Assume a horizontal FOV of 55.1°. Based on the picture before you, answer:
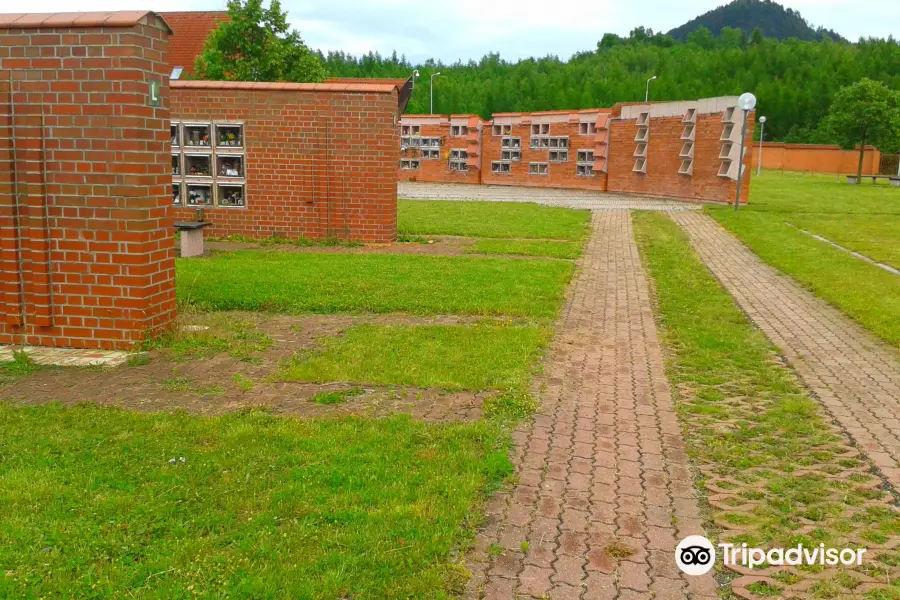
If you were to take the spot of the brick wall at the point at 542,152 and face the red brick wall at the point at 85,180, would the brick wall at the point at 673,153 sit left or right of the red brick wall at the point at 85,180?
left

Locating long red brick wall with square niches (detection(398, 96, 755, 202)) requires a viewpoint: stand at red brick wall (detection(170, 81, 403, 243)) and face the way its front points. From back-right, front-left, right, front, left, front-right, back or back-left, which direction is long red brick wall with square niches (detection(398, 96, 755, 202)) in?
back-left

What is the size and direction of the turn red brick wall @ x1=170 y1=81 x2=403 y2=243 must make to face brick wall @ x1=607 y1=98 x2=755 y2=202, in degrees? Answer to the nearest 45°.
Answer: approximately 135° to its left

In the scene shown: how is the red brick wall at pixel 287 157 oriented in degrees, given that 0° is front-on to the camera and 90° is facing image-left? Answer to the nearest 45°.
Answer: approximately 0°

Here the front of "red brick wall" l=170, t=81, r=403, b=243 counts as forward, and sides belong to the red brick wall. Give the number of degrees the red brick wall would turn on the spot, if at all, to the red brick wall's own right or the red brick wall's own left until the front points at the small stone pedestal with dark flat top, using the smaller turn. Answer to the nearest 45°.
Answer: approximately 45° to the red brick wall's own right

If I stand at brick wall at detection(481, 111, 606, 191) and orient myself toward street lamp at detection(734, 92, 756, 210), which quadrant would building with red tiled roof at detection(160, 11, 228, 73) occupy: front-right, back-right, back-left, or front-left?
back-right

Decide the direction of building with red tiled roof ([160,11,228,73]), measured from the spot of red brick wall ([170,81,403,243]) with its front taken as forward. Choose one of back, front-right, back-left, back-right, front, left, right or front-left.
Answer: back

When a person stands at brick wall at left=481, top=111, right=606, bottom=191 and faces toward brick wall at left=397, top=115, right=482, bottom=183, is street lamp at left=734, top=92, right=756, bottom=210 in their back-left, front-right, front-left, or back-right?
back-left

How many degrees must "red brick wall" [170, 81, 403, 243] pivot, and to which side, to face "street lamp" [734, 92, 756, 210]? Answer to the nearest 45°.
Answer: approximately 135° to its left
